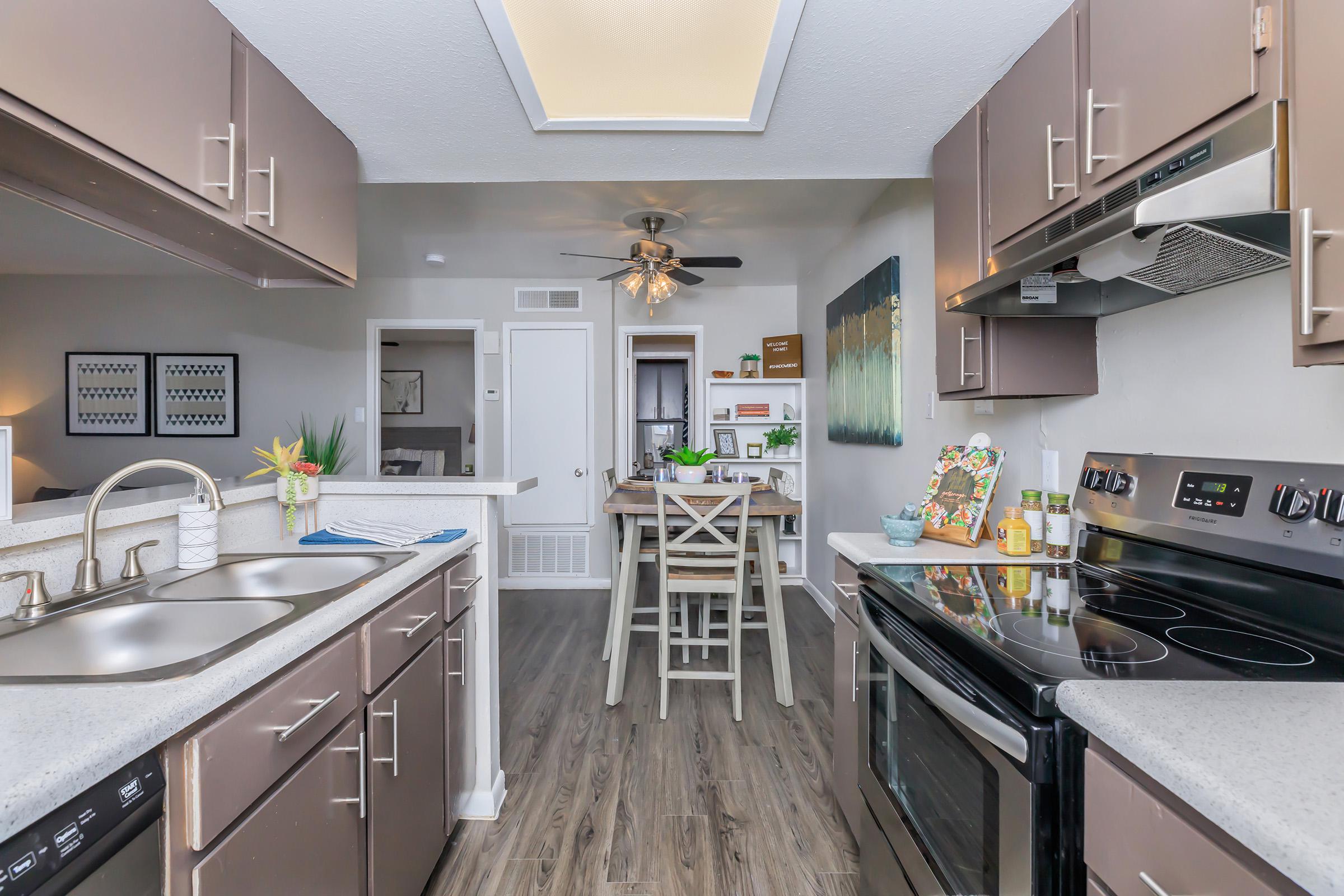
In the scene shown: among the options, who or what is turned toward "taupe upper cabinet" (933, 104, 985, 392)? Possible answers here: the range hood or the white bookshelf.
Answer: the white bookshelf

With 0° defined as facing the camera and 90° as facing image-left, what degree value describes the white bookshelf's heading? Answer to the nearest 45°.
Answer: approximately 0°

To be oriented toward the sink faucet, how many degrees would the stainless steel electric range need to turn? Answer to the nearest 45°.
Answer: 0° — it already faces it

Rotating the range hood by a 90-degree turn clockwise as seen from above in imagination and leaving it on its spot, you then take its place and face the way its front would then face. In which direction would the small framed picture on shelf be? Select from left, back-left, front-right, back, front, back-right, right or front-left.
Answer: front

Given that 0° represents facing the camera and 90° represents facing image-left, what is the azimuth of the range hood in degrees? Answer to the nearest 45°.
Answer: approximately 45°

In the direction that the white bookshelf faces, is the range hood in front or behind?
in front

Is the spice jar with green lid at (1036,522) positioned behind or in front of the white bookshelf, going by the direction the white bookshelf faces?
in front

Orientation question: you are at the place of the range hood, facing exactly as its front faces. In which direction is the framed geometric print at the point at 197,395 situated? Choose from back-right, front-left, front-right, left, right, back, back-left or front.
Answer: front-right

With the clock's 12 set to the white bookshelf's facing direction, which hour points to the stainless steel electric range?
The stainless steel electric range is roughly at 12 o'clock from the white bookshelf.

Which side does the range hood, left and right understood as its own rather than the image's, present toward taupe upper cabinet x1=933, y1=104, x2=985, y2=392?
right

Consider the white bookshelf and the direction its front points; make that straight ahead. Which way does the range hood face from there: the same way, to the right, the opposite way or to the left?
to the right
